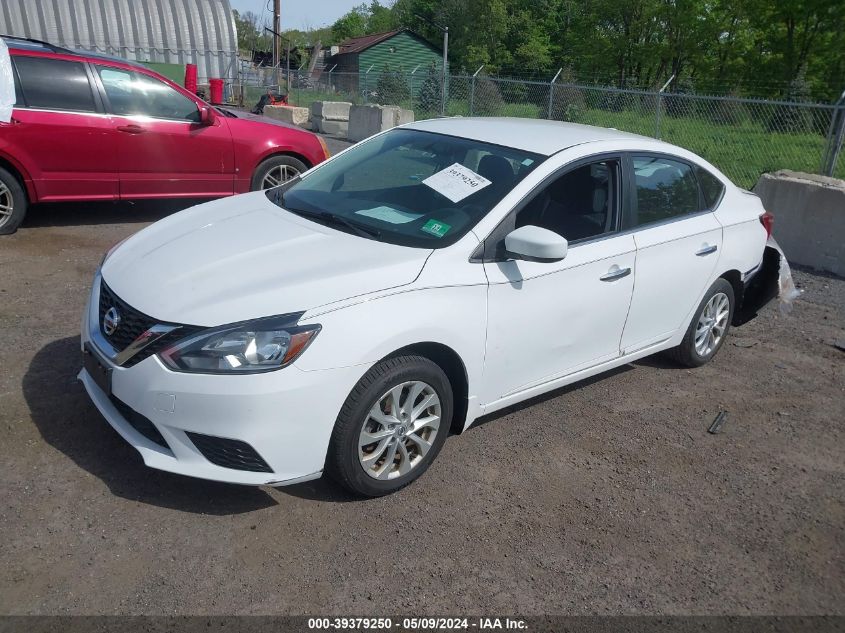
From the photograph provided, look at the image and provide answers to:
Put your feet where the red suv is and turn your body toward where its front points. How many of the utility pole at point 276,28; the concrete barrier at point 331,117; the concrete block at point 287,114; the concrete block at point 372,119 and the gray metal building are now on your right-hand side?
0

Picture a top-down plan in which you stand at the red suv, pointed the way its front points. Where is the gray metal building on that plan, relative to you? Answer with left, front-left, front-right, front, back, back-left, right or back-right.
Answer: left

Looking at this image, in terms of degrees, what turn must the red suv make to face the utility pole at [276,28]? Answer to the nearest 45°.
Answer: approximately 90° to its left

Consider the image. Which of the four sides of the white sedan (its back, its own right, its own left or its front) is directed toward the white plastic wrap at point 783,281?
back

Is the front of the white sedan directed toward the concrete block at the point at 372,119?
no

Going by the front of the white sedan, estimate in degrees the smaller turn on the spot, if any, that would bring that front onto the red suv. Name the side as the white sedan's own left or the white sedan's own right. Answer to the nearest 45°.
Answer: approximately 90° to the white sedan's own right

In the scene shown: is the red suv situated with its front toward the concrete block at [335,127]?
no

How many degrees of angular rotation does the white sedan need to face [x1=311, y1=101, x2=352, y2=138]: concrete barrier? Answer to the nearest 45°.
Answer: approximately 135° to its right

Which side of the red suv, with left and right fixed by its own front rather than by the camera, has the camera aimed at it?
right

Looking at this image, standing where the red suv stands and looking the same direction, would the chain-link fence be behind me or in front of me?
in front

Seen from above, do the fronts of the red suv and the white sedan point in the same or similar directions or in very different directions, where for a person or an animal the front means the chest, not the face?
very different directions

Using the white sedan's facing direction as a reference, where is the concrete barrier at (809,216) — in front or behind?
behind

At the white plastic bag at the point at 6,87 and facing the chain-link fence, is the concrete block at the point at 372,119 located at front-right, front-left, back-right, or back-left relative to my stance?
front-left

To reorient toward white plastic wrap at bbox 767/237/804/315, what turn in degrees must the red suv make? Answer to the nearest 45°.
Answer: approximately 45° to its right
